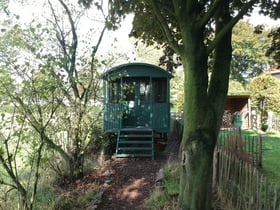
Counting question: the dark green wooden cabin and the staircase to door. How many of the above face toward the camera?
2

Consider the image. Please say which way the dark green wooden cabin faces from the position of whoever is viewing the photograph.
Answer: facing the viewer

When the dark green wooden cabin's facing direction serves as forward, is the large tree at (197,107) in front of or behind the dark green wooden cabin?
in front

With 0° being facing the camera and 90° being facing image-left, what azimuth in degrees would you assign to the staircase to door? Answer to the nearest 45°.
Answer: approximately 0°

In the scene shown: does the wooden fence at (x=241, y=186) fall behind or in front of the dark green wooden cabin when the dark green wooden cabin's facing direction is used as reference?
in front

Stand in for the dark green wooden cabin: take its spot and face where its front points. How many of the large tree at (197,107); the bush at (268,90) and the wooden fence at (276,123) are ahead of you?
1

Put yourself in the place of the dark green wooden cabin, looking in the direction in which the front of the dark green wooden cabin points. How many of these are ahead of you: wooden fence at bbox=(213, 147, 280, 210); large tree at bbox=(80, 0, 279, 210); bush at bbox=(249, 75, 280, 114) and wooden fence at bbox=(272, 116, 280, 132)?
2

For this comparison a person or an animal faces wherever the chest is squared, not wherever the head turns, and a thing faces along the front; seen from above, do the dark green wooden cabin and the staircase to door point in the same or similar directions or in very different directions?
same or similar directions

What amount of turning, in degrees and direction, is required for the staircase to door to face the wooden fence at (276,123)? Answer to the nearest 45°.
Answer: approximately 135° to its left

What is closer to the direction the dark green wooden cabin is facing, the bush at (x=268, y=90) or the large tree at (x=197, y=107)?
the large tree

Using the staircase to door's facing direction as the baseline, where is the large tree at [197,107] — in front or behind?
in front

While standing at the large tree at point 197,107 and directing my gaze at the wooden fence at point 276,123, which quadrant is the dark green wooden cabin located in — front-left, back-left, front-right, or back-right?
front-left
